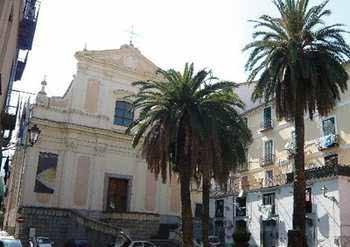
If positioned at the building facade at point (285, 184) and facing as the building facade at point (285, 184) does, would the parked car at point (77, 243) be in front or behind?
in front

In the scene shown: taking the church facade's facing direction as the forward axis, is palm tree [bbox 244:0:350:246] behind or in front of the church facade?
in front

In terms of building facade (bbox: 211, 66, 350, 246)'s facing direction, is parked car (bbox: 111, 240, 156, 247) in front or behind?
in front

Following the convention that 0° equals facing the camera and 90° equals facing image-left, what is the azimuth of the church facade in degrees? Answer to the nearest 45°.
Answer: approximately 315°
